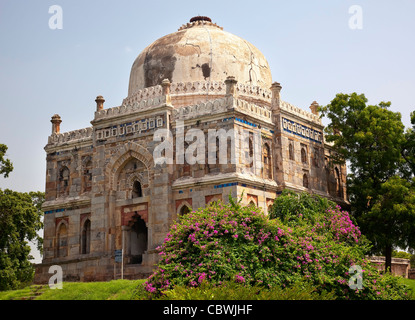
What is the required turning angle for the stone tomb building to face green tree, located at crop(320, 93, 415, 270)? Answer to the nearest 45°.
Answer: approximately 135° to its left

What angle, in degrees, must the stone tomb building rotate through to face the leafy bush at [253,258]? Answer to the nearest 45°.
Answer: approximately 45° to its left

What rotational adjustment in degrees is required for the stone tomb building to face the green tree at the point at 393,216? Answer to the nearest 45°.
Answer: approximately 135° to its left

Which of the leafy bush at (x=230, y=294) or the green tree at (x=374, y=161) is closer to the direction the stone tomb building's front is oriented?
the leafy bush

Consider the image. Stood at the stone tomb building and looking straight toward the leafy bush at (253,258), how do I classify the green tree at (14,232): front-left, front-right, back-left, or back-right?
back-right

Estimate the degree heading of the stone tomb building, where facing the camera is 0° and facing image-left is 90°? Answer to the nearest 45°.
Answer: approximately 45°

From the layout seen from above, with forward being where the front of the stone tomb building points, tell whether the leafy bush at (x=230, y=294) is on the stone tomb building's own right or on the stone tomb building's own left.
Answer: on the stone tomb building's own left

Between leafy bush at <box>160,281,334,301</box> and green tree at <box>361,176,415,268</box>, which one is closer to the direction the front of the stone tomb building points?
the leafy bush
